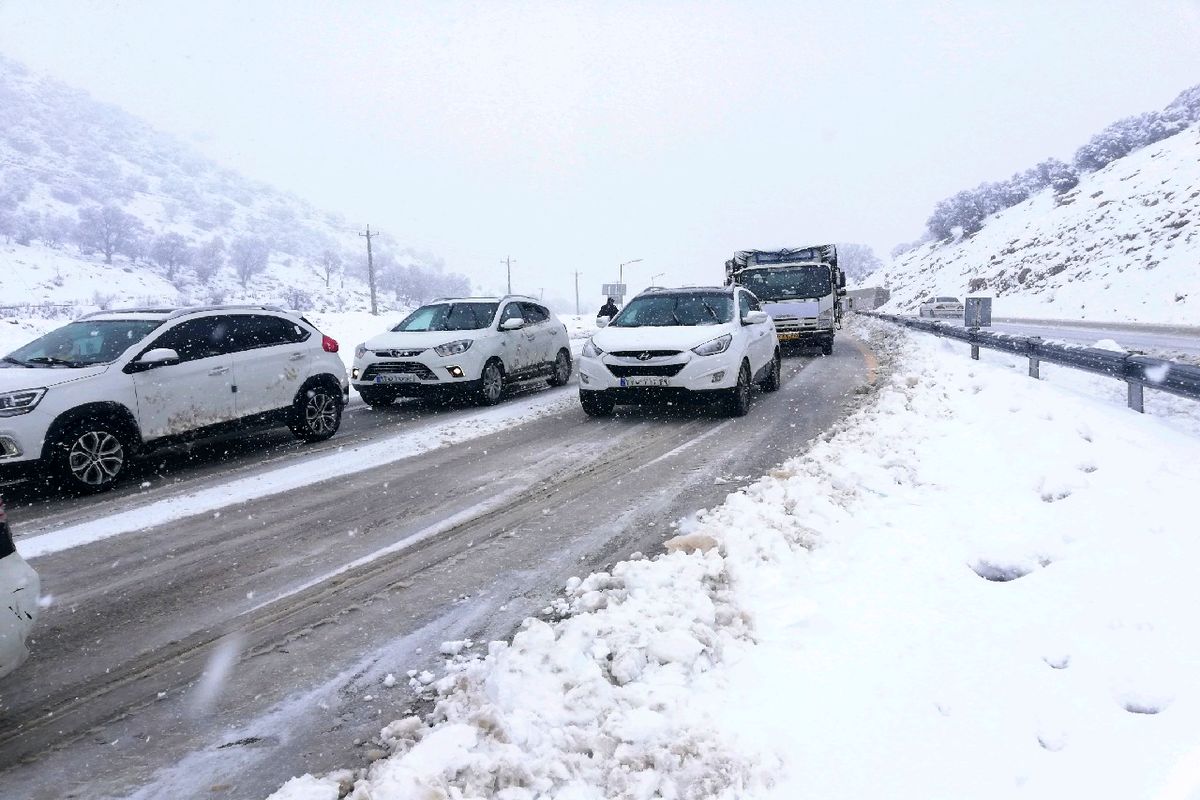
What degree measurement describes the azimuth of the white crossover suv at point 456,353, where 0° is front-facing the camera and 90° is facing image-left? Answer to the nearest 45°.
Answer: approximately 45°

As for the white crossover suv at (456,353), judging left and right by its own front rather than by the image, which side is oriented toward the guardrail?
left

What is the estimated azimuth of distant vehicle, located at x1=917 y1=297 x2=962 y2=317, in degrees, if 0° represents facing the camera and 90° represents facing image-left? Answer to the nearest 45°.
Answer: approximately 135°

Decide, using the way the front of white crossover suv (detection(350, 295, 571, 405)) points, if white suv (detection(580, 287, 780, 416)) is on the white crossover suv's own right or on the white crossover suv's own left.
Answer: on the white crossover suv's own left

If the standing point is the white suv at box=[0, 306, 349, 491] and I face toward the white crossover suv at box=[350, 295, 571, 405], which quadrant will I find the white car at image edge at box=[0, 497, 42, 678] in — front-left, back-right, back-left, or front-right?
back-right

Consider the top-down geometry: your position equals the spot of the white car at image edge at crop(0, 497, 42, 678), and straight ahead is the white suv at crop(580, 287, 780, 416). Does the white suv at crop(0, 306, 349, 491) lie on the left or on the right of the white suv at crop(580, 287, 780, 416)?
left

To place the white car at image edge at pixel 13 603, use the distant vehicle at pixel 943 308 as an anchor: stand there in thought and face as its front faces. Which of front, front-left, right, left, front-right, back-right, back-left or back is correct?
back-left

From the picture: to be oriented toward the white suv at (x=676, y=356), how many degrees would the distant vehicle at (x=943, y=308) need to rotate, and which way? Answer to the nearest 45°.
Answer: approximately 135° to its left
